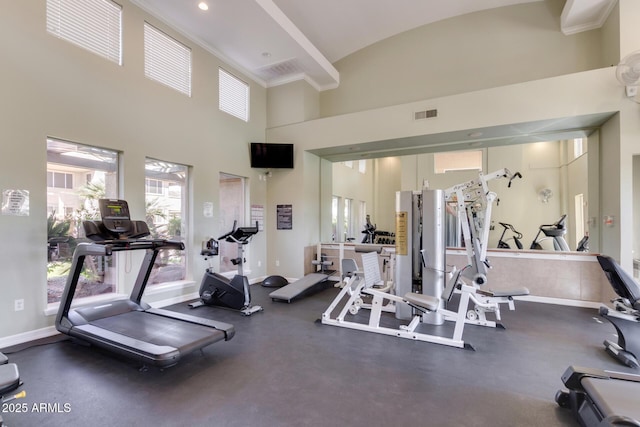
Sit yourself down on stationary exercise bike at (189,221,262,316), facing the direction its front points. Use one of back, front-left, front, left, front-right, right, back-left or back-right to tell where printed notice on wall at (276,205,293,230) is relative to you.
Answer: left

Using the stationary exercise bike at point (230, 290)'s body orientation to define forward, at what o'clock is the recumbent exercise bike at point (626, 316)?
The recumbent exercise bike is roughly at 12 o'clock from the stationary exercise bike.

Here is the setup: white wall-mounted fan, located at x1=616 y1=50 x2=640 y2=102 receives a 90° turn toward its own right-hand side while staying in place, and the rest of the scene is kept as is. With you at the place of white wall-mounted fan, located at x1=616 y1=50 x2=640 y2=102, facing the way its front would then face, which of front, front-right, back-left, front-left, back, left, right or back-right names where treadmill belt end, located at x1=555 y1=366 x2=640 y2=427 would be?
back-left

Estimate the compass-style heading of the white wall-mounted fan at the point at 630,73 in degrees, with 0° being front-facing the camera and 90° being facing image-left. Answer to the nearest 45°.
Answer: approximately 45°

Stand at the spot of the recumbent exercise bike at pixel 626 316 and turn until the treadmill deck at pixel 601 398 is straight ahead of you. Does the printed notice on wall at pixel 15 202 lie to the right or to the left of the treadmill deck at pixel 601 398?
right

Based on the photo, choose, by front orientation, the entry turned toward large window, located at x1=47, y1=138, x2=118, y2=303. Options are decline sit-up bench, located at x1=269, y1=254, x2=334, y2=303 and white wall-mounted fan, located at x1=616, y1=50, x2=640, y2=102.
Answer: the white wall-mounted fan

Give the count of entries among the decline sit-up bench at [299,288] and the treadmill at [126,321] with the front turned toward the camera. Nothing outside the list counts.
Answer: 0

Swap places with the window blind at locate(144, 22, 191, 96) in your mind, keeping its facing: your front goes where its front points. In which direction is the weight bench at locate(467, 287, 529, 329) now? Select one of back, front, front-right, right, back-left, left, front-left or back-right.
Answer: front

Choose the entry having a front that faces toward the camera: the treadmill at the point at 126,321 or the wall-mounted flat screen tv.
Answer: the wall-mounted flat screen tv

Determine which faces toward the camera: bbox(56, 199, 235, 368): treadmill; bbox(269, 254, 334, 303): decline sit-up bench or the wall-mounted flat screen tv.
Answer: the wall-mounted flat screen tv

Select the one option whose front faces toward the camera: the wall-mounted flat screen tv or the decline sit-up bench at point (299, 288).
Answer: the wall-mounted flat screen tv

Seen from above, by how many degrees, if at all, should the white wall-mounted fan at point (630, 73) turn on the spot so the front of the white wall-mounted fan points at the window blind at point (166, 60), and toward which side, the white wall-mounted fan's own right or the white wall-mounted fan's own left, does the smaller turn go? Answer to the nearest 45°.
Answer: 0° — it already faces it

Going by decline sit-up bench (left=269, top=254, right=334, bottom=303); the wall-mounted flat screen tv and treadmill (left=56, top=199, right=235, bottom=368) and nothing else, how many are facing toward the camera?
1

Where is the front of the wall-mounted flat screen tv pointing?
toward the camera
